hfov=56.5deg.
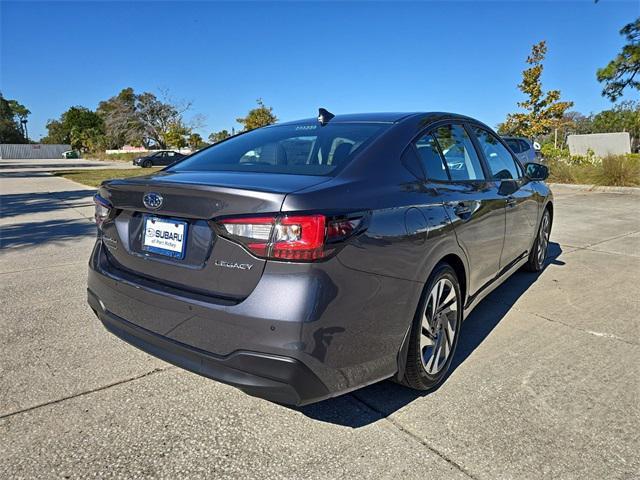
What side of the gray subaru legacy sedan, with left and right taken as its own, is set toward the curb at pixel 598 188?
front

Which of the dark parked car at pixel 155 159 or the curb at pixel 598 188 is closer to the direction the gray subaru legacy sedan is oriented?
the curb

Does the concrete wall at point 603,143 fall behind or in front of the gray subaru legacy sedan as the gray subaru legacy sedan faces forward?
in front

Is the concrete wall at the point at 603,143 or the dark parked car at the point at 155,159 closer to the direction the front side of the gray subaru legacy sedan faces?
the concrete wall

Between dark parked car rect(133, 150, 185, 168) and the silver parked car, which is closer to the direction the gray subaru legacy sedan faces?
the silver parked car

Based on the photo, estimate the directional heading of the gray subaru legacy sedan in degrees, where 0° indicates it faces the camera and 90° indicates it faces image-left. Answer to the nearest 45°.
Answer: approximately 225°

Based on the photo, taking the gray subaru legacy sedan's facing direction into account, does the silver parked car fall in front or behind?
in front

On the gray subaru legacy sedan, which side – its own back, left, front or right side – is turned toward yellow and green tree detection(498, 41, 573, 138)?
front

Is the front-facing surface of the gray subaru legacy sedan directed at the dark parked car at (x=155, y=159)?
no

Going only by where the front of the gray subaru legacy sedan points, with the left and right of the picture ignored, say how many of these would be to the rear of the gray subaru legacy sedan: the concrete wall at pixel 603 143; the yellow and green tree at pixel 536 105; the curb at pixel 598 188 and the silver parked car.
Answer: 0

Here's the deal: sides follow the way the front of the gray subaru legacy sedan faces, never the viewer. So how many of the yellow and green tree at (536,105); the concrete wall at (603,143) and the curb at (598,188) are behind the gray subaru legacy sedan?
0
